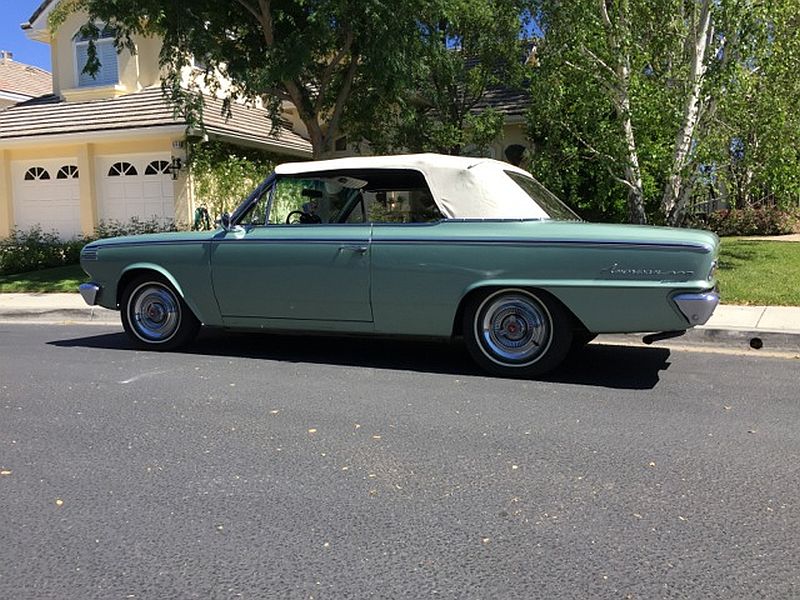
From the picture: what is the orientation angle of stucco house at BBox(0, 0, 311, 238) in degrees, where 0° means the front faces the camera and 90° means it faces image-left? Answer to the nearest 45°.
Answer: approximately 0°

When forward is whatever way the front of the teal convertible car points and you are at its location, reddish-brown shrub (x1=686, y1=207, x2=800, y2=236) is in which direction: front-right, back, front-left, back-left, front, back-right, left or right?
back-right

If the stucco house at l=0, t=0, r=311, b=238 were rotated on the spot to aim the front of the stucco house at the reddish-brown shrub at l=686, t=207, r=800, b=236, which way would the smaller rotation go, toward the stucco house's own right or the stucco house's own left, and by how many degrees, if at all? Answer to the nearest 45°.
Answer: approximately 90° to the stucco house's own left

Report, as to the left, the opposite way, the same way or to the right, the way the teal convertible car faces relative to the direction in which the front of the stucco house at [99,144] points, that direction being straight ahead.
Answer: to the right

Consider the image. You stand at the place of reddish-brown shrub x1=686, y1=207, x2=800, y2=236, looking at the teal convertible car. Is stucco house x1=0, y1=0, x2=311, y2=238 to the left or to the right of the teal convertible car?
right

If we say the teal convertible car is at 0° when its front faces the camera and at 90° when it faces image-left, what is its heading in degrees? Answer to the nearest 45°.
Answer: approximately 90°

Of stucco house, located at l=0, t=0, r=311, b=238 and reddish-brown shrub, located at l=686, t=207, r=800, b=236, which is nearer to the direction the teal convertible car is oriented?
the stucco house

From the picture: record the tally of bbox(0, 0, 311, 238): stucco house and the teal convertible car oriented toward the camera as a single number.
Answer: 1

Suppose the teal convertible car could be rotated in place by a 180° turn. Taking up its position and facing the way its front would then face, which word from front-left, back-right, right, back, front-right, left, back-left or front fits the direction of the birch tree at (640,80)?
front-left
